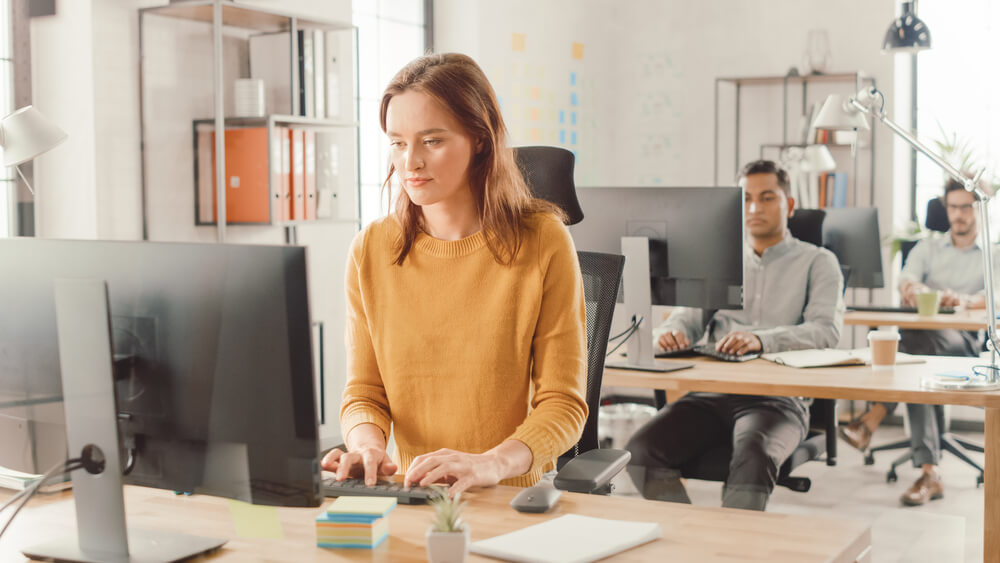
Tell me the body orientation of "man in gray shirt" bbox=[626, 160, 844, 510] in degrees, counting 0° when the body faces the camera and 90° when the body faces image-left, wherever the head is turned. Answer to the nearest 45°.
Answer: approximately 45°

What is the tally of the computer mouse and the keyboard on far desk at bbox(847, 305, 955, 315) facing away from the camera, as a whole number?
1

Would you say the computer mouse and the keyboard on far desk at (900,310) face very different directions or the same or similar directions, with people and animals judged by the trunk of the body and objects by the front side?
very different directions

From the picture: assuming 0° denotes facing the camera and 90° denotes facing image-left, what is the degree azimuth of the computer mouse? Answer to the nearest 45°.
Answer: approximately 45°

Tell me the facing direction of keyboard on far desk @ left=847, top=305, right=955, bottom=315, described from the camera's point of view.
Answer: facing away from the viewer

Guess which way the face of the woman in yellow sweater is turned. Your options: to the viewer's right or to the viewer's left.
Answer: to the viewer's left
